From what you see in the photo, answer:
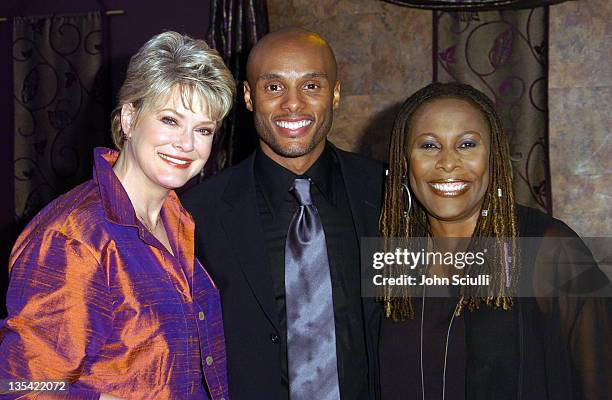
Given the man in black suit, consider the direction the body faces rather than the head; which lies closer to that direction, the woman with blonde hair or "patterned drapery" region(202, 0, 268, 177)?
the woman with blonde hair

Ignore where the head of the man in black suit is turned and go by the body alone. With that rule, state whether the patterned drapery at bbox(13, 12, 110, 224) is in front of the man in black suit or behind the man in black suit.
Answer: behind

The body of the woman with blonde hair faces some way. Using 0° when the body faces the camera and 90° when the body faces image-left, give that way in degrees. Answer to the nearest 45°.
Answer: approximately 315°

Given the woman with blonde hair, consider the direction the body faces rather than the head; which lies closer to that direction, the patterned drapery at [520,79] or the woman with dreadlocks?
the woman with dreadlocks

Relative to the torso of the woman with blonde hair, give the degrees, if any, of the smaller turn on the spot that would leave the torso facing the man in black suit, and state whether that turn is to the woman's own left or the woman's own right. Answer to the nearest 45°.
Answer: approximately 90° to the woman's own left

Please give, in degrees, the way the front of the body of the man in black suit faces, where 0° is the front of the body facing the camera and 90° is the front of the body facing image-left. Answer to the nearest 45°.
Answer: approximately 0°

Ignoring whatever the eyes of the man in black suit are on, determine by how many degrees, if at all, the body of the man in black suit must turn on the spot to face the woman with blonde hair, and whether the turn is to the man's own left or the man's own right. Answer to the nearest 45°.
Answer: approximately 45° to the man's own right

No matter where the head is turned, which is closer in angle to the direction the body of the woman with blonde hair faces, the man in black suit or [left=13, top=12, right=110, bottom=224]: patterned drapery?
the man in black suit

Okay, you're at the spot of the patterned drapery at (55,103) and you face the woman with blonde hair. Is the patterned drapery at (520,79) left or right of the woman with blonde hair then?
left

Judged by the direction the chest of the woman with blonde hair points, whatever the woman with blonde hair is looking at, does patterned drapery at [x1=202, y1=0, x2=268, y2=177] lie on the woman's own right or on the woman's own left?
on the woman's own left

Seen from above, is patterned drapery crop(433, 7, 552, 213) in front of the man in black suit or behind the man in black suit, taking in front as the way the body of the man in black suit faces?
behind
